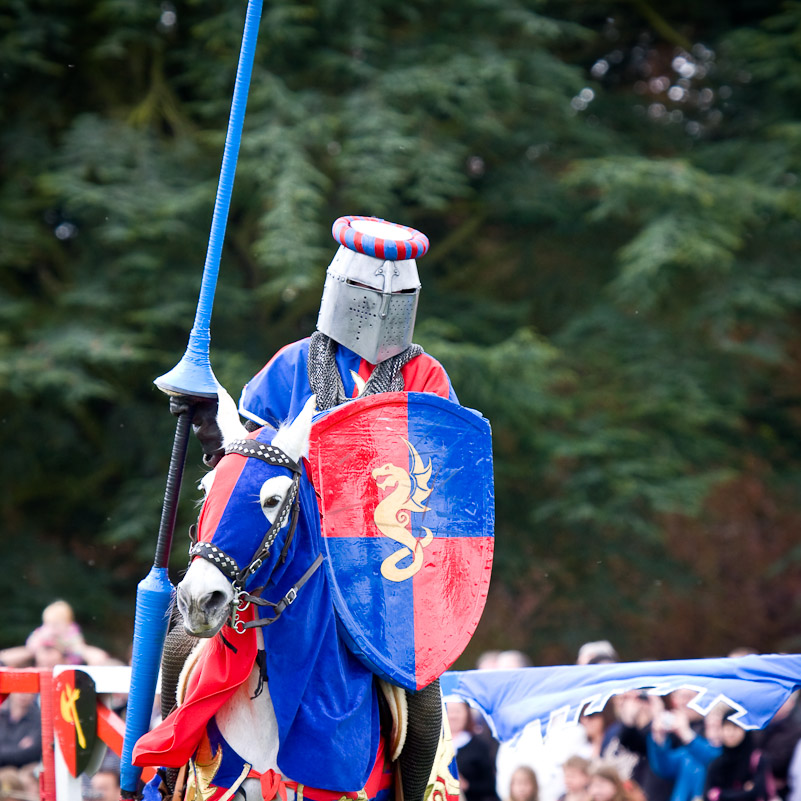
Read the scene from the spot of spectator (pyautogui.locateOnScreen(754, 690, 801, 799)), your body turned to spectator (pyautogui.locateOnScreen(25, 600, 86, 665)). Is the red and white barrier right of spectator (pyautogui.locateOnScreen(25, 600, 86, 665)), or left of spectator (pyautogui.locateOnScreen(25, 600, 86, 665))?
left

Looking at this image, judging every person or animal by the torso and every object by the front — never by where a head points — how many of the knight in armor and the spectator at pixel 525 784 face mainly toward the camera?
2

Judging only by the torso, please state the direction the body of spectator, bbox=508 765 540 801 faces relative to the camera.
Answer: toward the camera

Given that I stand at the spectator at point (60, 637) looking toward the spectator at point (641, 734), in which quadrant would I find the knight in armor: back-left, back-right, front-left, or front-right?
front-right

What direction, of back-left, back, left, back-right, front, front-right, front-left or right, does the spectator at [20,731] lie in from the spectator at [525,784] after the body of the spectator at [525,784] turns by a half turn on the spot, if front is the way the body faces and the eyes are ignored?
left

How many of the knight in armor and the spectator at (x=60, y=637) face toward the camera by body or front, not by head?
2

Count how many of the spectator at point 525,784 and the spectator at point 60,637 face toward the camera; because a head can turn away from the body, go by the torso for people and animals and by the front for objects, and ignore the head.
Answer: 2

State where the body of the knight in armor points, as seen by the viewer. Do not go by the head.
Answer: toward the camera
